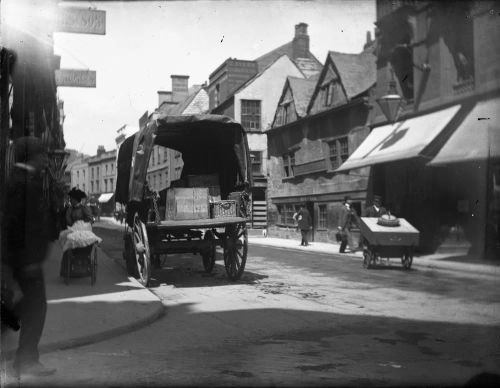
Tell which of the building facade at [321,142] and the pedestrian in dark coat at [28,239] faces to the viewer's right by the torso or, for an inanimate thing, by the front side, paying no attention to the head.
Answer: the pedestrian in dark coat

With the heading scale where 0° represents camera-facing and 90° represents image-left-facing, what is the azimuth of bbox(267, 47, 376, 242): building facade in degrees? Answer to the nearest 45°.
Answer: approximately 45°

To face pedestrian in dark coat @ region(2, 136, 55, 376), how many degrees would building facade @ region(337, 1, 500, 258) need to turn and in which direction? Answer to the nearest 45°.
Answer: approximately 45° to its left

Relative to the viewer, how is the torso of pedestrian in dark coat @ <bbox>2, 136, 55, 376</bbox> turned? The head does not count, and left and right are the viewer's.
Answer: facing to the right of the viewer

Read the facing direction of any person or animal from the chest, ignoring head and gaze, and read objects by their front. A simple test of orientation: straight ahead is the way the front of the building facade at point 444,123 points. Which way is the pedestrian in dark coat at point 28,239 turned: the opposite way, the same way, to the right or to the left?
the opposite way

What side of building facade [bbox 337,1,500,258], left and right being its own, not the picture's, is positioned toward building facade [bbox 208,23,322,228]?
right

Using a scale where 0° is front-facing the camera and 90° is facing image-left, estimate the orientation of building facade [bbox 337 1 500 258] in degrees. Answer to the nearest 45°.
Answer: approximately 45°

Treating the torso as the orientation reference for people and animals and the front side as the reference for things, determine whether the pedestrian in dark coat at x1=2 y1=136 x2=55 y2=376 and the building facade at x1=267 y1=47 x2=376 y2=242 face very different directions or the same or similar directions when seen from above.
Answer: very different directions
